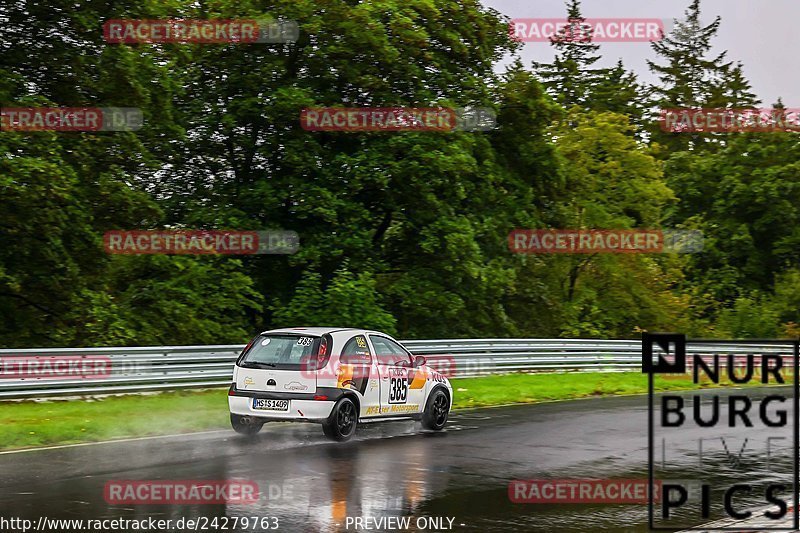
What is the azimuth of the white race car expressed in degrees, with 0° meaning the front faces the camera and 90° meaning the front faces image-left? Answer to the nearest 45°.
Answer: approximately 225°

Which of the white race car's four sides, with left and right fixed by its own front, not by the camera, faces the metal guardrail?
left
